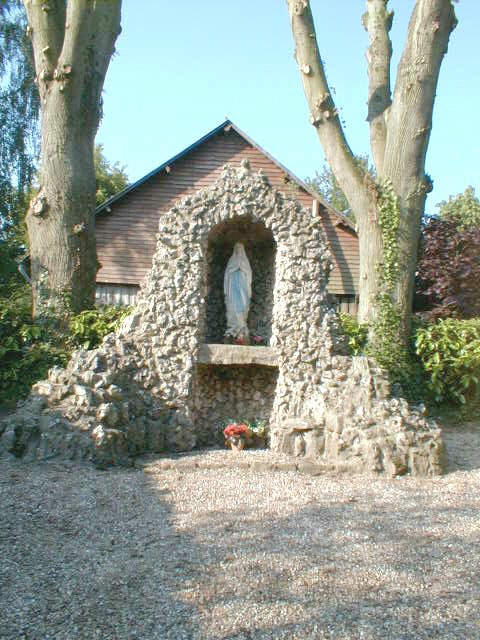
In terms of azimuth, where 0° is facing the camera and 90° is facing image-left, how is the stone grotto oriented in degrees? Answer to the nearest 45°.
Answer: approximately 0°

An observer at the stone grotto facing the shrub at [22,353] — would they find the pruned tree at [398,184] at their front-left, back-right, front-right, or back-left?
back-right

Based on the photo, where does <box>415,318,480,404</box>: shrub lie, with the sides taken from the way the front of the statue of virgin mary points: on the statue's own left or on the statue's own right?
on the statue's own left

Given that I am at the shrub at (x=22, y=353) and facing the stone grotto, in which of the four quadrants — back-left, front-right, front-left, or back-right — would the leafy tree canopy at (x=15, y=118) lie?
back-left

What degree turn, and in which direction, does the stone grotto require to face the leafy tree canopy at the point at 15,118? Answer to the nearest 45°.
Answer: approximately 135° to its right

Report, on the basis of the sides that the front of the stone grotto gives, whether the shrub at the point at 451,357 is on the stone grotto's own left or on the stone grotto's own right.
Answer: on the stone grotto's own left

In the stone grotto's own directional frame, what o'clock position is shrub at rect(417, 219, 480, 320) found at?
The shrub is roughly at 8 o'clock from the stone grotto.

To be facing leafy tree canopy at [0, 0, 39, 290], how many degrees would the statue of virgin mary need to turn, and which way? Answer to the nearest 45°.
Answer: approximately 135° to its right
